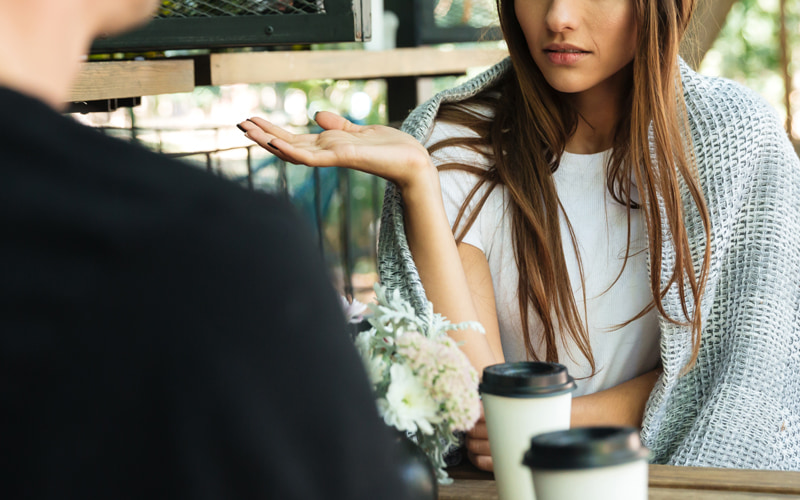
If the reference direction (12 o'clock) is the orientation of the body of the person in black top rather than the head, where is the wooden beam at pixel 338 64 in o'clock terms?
The wooden beam is roughly at 11 o'clock from the person in black top.

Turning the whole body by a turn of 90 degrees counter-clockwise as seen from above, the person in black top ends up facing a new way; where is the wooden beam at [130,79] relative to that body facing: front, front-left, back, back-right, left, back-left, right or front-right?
front-right

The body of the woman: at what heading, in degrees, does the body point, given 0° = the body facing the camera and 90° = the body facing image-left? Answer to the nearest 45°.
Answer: approximately 45°

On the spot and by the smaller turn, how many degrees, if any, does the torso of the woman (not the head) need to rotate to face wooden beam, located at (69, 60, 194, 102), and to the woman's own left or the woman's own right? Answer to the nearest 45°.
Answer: approximately 45° to the woman's own right

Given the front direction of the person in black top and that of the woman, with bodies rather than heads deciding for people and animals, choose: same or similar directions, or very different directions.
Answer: very different directions

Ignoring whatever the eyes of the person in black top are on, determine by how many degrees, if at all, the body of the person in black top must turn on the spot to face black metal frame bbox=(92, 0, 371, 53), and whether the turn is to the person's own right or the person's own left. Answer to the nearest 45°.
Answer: approximately 45° to the person's own left

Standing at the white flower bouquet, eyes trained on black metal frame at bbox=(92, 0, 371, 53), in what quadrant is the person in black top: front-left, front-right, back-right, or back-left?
back-left

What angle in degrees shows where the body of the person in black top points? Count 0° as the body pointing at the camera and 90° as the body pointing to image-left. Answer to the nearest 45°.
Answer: approximately 225°
